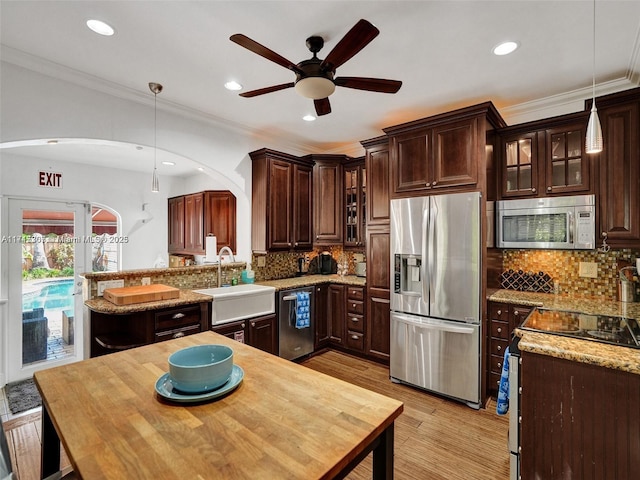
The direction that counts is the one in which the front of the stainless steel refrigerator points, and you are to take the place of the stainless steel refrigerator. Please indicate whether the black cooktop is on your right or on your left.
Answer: on your left

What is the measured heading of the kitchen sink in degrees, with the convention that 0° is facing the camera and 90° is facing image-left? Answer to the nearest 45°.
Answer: approximately 315°

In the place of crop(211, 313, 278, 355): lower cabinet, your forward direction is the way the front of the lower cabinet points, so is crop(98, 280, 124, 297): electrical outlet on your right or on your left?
on your right

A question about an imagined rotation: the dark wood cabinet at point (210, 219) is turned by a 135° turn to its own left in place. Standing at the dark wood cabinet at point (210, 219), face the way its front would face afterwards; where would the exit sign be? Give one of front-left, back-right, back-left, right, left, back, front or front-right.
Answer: back

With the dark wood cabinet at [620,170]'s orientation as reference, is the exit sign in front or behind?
in front

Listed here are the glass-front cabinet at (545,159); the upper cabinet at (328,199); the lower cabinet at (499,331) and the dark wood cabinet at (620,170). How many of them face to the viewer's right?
0

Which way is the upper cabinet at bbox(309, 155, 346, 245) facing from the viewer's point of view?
toward the camera

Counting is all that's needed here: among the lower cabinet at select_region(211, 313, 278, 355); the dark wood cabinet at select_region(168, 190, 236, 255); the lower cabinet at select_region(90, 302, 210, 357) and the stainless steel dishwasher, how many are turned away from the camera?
0

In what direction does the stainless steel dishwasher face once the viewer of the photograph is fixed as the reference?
facing the viewer and to the right of the viewer

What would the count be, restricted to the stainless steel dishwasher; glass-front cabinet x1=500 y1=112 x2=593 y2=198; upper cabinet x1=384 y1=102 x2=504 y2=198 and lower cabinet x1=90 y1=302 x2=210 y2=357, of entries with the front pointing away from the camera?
0

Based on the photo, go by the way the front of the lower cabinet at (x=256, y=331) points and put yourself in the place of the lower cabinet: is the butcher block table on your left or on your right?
on your right

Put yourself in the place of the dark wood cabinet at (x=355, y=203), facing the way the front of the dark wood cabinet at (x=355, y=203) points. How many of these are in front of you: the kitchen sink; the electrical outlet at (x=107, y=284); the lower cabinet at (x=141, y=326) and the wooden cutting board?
4

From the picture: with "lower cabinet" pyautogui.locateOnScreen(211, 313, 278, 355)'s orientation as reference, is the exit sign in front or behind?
behind

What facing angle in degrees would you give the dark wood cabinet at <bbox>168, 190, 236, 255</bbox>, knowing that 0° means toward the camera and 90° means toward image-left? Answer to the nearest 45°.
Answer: approximately 45°

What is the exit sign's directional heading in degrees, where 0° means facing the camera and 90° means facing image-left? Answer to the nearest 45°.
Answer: approximately 315°

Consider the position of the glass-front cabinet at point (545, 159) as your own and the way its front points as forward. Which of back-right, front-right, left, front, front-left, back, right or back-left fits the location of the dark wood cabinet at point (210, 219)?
front-right

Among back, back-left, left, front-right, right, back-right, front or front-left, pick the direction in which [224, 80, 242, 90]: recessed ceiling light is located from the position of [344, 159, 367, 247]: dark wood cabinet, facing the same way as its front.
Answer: front
